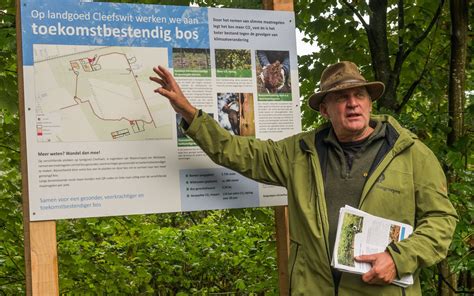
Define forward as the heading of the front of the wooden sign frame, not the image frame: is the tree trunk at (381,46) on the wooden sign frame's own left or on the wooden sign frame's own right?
on the wooden sign frame's own left

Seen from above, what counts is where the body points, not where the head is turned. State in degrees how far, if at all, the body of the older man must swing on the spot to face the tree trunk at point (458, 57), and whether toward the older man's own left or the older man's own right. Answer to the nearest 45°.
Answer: approximately 135° to the older man's own left

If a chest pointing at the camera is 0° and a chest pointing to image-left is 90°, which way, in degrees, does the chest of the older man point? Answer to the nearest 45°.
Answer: approximately 0°

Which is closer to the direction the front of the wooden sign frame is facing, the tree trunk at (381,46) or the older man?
the older man

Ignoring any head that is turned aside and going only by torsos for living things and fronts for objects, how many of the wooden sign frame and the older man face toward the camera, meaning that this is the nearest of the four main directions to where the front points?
2

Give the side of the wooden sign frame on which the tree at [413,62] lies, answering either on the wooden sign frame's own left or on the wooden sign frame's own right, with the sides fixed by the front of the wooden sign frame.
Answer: on the wooden sign frame's own left

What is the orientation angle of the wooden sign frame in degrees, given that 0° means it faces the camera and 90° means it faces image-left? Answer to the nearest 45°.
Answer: approximately 0°

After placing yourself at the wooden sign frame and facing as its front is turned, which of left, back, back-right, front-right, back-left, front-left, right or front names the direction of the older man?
left

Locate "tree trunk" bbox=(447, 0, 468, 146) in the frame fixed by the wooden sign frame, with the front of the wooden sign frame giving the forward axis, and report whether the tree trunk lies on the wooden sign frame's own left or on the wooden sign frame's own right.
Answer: on the wooden sign frame's own left

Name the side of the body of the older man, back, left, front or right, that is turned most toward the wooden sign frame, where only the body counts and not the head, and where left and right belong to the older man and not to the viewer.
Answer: right

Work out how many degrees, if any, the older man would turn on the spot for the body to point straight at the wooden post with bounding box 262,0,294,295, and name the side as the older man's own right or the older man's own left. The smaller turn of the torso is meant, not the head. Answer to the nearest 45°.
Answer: approximately 135° to the older man's own right
